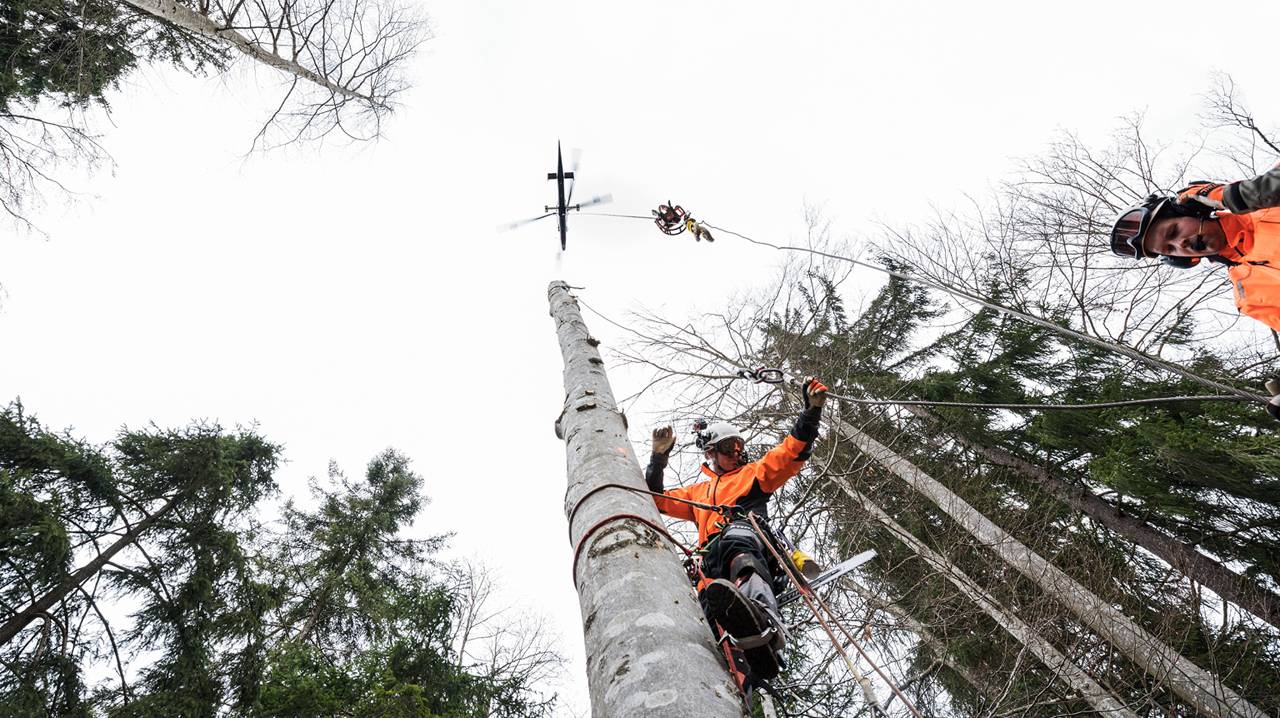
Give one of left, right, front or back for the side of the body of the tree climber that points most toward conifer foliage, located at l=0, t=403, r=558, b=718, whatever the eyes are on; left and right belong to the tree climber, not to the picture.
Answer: right

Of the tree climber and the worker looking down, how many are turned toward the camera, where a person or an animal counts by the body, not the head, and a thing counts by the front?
2

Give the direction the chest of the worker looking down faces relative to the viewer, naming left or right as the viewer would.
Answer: facing the viewer

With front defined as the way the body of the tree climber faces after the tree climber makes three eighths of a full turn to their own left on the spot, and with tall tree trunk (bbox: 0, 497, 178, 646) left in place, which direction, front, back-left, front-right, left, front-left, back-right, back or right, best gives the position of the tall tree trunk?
back-left

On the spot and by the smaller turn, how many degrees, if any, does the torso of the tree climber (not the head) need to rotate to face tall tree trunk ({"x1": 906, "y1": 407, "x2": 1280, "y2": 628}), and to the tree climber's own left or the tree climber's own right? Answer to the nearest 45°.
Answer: approximately 135° to the tree climber's own left

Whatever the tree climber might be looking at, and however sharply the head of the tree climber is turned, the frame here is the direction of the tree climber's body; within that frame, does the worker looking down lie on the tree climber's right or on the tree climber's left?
on the tree climber's left

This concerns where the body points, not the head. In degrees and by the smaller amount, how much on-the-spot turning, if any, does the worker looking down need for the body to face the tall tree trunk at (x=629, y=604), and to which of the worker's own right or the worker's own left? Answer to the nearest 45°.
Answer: approximately 45° to the worker's own right

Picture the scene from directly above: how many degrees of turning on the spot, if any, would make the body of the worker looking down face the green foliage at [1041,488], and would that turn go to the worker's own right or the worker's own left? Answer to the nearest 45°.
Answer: approximately 135° to the worker's own right
